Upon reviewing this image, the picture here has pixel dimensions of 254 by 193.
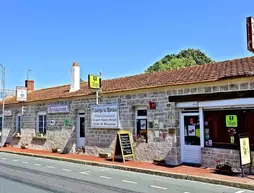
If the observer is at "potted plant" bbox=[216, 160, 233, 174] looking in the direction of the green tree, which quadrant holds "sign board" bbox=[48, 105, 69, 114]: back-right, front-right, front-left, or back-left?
front-left

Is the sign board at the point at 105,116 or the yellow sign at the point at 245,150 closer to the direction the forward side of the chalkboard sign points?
the yellow sign

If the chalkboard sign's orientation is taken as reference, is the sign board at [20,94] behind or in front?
behind

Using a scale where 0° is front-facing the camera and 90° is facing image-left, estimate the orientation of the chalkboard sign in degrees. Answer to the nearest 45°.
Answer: approximately 315°

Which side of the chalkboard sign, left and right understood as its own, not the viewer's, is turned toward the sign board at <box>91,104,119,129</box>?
back

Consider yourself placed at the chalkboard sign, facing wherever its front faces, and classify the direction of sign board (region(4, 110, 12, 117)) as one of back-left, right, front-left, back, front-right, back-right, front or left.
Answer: back

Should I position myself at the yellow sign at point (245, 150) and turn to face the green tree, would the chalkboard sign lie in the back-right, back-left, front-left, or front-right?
front-left

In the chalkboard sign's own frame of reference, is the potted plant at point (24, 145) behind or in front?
behind

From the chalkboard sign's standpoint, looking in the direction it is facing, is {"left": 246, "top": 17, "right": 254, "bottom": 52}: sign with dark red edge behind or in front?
in front

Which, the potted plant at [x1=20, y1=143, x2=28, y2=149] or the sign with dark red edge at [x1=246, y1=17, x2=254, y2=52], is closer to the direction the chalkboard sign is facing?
the sign with dark red edge
